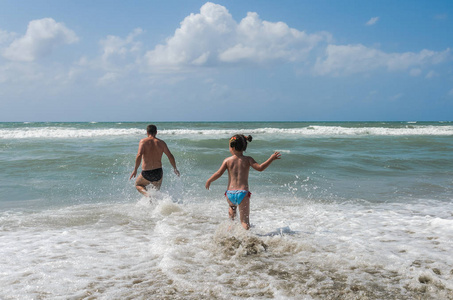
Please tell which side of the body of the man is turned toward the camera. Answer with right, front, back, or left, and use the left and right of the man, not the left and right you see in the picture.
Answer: back
